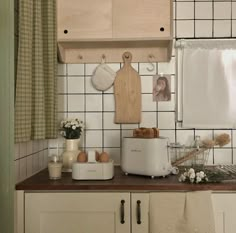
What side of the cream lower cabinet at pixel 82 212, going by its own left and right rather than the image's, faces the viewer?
front

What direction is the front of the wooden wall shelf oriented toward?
toward the camera

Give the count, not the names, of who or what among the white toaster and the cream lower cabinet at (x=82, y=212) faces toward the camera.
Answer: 2

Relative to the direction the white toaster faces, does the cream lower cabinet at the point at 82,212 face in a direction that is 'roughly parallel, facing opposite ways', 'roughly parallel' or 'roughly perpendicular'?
roughly parallel

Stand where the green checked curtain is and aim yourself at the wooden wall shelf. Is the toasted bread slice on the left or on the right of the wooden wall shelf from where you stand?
right

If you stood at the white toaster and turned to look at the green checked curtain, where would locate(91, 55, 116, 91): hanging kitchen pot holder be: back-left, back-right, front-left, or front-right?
front-right

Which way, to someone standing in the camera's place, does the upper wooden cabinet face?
facing the viewer

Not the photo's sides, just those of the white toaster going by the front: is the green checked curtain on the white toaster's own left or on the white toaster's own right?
on the white toaster's own right
